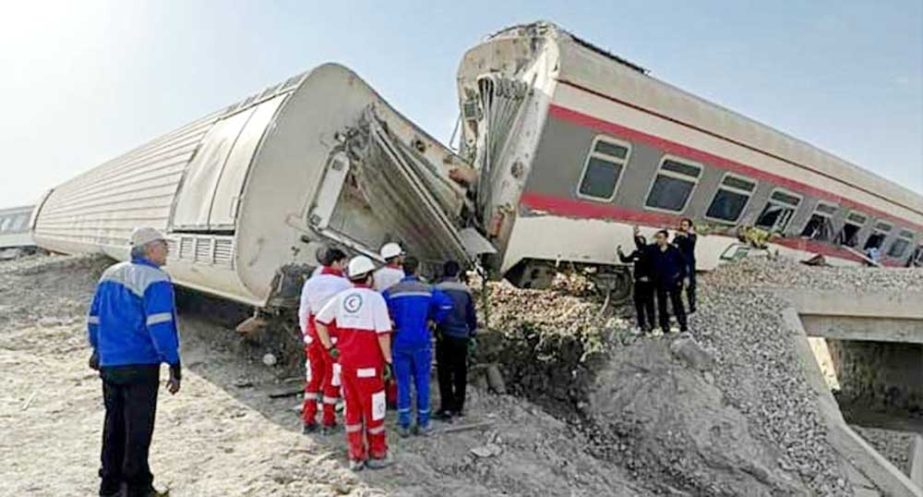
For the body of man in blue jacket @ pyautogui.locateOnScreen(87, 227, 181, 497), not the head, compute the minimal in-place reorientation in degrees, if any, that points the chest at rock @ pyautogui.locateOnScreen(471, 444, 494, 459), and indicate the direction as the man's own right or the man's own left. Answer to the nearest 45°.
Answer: approximately 45° to the man's own right

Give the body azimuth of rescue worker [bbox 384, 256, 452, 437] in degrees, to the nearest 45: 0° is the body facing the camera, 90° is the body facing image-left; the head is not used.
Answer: approximately 180°

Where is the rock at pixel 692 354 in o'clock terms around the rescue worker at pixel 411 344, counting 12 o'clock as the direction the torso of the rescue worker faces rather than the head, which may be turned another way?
The rock is roughly at 2 o'clock from the rescue worker.

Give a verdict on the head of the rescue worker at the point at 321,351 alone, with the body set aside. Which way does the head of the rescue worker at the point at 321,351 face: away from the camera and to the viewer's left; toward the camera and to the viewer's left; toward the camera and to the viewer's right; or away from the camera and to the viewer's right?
away from the camera and to the viewer's right

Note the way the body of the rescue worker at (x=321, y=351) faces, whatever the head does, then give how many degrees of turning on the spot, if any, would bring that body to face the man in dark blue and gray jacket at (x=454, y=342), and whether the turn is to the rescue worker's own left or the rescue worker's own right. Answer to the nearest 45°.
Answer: approximately 45° to the rescue worker's own right

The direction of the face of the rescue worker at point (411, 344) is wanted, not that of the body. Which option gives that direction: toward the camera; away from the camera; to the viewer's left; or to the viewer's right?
away from the camera

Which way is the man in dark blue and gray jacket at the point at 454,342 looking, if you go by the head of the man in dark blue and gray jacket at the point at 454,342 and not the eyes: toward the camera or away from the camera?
away from the camera

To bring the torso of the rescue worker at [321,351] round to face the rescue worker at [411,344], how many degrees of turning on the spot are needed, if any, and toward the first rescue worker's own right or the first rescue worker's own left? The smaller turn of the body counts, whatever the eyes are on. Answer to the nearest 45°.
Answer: approximately 45° to the first rescue worker's own right

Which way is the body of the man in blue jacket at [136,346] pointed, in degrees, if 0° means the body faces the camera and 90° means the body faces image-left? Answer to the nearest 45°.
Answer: approximately 225°

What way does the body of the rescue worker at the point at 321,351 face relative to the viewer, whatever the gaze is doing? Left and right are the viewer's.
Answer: facing away from the viewer and to the right of the viewer

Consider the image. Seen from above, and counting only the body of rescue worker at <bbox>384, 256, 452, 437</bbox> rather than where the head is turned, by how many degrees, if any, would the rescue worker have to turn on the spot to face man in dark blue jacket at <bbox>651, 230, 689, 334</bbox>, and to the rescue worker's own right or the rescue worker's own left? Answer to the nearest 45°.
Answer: approximately 45° to the rescue worker's own right
